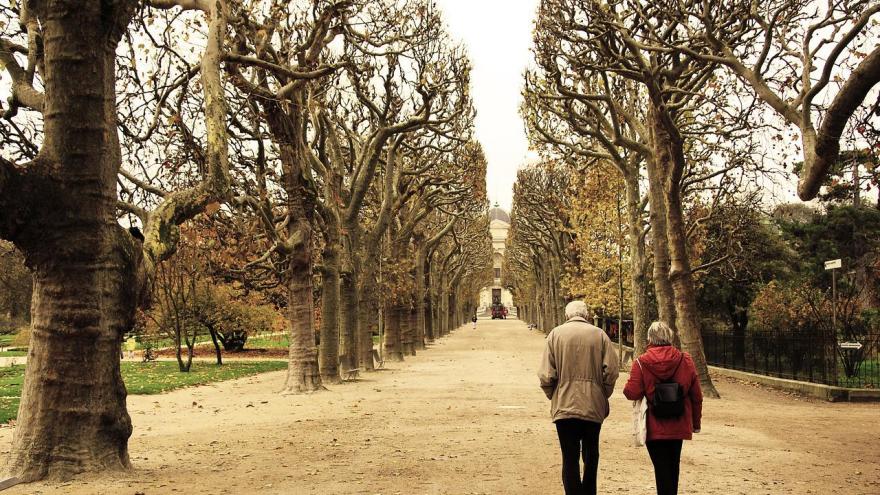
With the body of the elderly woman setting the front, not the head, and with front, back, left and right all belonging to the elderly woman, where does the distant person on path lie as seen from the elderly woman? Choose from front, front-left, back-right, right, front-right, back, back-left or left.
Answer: front-left

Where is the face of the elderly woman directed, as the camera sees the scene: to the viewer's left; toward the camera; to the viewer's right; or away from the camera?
away from the camera

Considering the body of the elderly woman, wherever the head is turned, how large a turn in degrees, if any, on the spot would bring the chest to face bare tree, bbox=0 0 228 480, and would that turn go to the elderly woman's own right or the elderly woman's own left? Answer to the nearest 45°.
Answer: approximately 90° to the elderly woman's own left

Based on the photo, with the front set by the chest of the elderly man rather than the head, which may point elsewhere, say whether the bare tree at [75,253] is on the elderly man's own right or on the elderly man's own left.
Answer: on the elderly man's own left

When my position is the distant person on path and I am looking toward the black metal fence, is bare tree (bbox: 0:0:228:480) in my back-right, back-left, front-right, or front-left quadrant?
front-right

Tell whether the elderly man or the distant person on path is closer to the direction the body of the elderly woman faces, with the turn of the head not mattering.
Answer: the distant person on path

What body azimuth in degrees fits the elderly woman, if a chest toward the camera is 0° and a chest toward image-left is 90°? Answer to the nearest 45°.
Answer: approximately 180°

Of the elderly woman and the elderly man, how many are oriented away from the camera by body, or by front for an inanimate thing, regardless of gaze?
2

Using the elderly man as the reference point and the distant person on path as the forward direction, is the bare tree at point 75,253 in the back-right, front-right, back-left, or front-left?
front-left

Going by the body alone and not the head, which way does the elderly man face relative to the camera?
away from the camera

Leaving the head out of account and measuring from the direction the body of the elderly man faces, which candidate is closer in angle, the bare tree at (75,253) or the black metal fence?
the black metal fence

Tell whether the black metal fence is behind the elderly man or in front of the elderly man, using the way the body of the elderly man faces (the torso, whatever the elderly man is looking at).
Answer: in front

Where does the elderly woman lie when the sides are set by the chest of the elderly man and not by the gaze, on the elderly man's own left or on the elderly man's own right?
on the elderly man's own right

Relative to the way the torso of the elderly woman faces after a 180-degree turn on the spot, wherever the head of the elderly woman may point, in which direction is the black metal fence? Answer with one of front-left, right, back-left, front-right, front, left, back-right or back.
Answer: back

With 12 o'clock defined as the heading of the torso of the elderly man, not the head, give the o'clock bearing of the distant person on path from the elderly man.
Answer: The distant person on path is roughly at 11 o'clock from the elderly man.

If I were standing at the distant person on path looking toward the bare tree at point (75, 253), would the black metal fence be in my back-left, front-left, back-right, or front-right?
front-left
